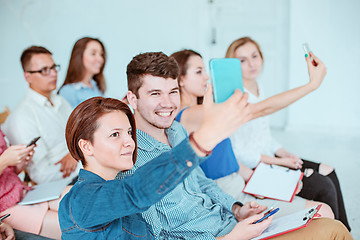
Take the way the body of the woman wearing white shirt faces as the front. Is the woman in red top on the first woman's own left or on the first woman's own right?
on the first woman's own right

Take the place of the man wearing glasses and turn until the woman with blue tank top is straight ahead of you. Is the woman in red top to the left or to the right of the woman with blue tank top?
right

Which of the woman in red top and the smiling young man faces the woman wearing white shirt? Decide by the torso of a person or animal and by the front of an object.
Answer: the woman in red top

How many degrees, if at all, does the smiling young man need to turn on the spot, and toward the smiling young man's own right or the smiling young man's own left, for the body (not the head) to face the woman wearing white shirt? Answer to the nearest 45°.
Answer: approximately 90° to the smiling young man's own left

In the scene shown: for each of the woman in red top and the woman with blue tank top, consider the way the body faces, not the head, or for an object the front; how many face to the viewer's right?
2

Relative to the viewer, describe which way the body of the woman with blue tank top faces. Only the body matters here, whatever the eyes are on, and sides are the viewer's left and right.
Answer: facing to the right of the viewer

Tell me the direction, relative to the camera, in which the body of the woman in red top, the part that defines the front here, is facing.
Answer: to the viewer's right

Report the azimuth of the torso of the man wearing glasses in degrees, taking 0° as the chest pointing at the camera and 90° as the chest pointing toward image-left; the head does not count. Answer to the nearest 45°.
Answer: approximately 315°
